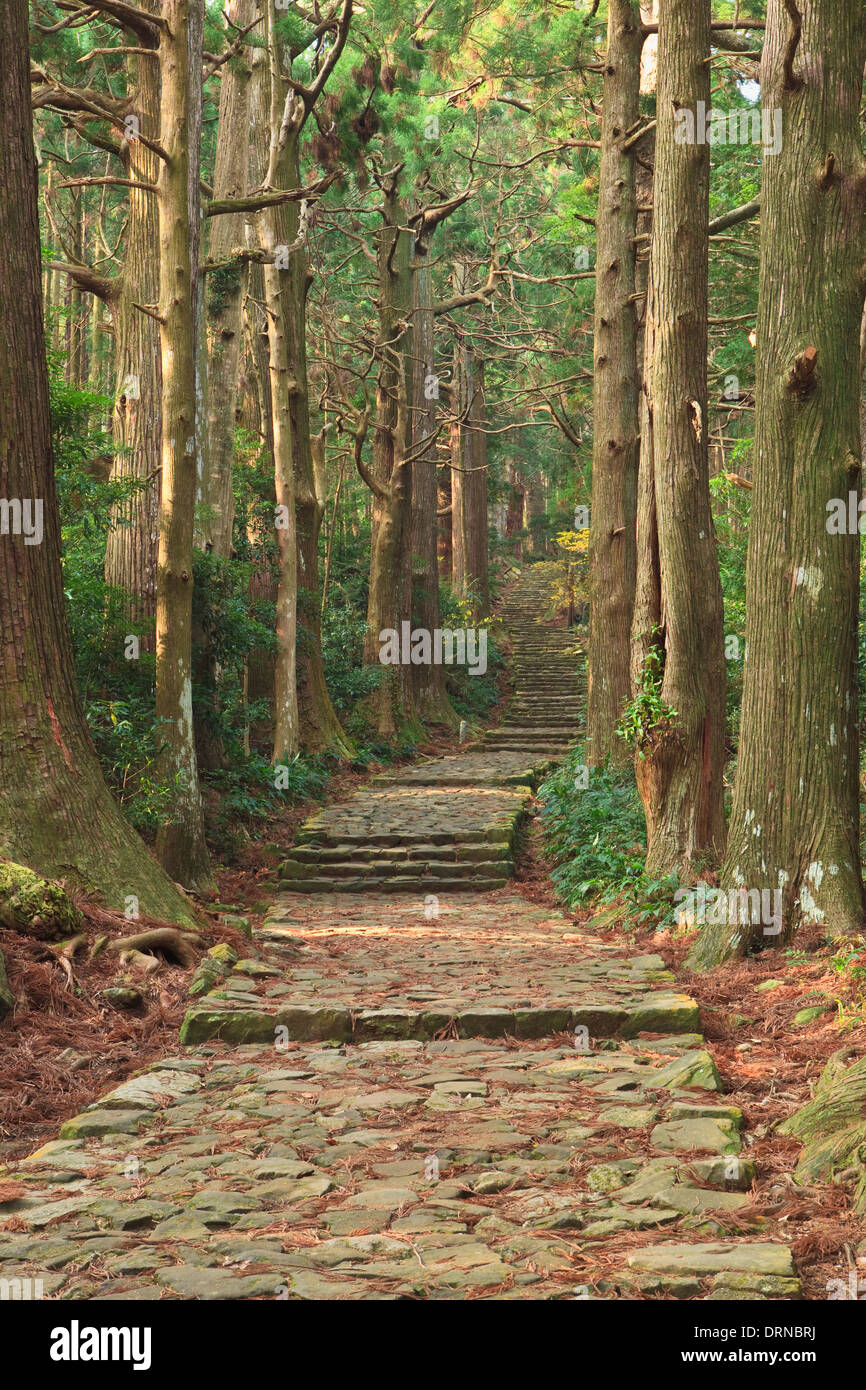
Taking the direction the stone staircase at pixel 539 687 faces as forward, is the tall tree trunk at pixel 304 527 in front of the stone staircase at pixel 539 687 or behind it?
in front

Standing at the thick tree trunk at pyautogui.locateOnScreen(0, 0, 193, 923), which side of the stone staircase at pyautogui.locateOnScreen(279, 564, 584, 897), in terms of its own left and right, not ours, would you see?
front

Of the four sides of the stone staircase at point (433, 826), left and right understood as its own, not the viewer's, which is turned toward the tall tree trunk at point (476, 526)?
back

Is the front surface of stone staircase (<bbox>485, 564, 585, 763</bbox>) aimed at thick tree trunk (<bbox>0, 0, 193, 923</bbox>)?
yes

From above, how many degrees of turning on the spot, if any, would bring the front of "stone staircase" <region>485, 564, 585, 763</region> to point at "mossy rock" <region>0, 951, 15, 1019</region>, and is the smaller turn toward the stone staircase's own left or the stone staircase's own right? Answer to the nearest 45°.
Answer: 0° — it already faces it

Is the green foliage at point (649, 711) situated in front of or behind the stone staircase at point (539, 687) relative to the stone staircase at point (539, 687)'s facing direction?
in front

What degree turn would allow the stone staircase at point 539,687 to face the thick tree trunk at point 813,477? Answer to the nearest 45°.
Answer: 0° — it already faces it

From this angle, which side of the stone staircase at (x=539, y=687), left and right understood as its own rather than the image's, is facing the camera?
front
